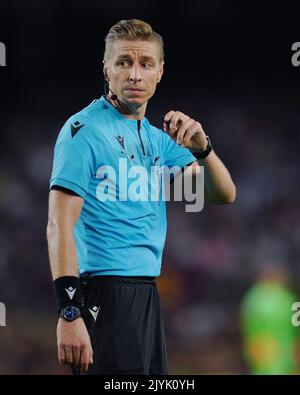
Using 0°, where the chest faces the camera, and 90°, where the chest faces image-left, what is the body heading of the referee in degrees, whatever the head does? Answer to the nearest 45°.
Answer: approximately 315°

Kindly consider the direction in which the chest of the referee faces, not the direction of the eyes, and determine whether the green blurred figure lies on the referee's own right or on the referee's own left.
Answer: on the referee's own left
